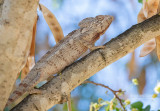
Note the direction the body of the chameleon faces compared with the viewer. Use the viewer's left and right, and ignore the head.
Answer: facing to the right of the viewer

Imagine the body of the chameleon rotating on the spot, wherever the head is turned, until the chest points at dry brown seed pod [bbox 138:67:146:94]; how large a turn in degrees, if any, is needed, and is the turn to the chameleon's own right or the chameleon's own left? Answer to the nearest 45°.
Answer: approximately 45° to the chameleon's own left
